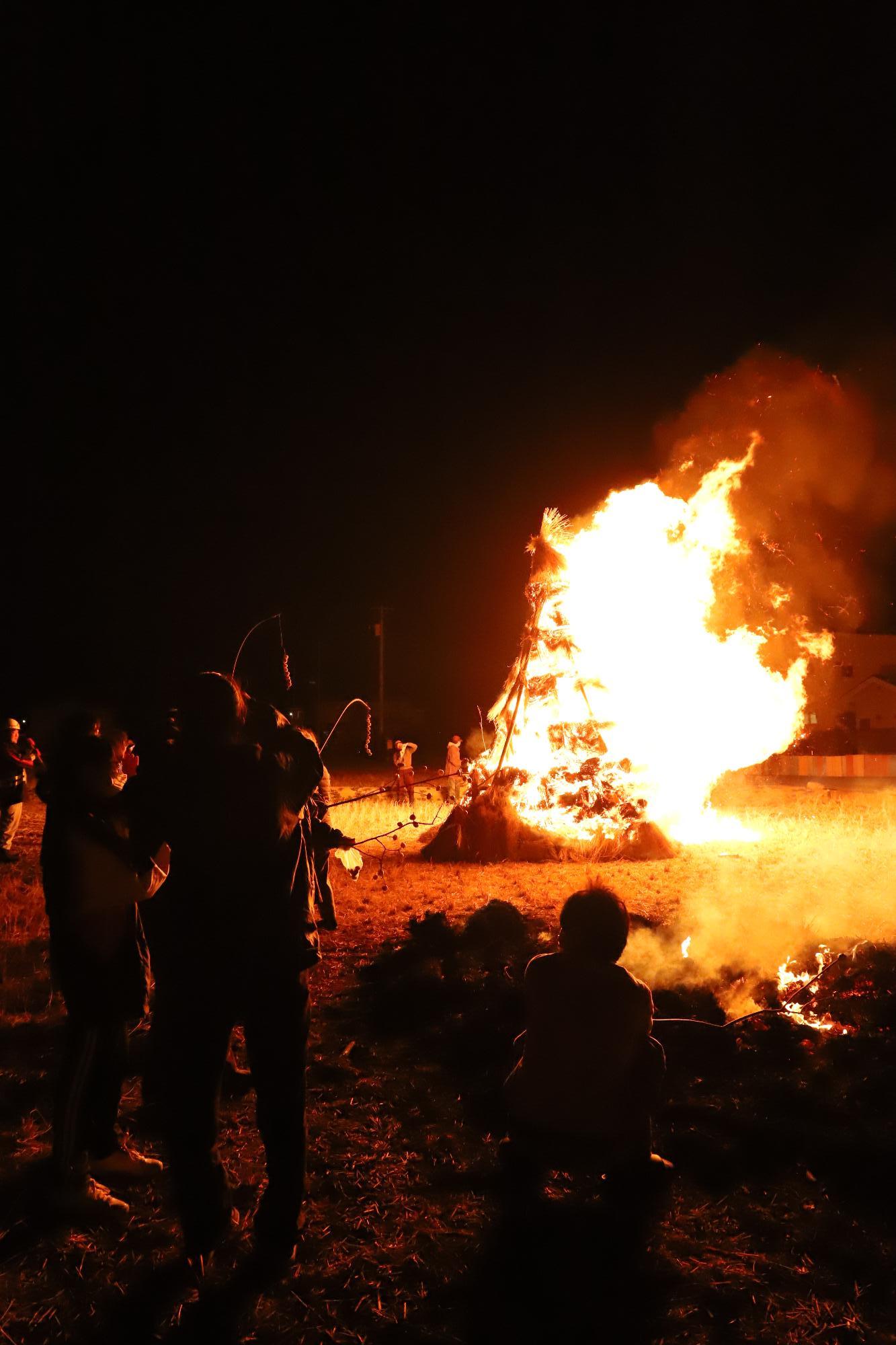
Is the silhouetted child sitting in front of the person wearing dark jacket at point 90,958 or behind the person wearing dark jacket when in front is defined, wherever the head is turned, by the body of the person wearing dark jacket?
in front

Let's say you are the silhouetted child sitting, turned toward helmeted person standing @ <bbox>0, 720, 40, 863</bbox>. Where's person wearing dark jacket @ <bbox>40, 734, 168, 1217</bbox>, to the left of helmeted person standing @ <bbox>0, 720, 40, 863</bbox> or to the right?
left

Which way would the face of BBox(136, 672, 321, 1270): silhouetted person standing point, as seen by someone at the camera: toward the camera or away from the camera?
away from the camera

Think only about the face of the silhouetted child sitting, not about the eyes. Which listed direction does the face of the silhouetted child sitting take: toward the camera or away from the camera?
away from the camera

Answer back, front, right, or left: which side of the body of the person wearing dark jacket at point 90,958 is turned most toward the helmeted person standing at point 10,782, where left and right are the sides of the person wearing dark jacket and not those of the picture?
left
